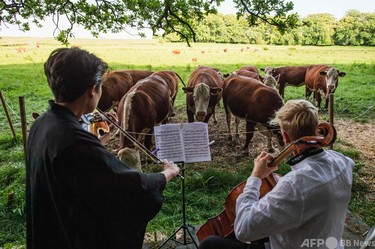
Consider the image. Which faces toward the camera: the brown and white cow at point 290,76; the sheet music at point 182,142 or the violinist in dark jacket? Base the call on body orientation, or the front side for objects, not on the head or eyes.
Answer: the sheet music

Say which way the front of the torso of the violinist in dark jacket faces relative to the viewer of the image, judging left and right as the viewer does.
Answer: facing away from the viewer and to the right of the viewer

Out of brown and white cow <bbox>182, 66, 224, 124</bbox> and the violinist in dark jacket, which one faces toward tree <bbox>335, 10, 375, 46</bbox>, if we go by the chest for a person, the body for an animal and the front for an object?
the violinist in dark jacket

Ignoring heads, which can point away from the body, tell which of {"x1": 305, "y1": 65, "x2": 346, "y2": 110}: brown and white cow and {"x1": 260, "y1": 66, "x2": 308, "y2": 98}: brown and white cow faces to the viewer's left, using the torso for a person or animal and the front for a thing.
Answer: {"x1": 260, "y1": 66, "x2": 308, "y2": 98}: brown and white cow

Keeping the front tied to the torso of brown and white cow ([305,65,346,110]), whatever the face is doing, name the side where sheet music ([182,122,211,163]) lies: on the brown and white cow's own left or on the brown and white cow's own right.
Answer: on the brown and white cow's own right

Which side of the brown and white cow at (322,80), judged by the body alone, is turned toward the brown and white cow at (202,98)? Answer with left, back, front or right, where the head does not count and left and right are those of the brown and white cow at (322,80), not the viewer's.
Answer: right

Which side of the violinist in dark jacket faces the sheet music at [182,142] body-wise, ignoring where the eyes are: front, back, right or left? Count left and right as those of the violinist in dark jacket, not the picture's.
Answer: front

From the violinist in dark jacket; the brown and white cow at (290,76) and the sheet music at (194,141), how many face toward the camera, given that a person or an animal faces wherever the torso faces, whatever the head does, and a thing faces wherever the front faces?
1

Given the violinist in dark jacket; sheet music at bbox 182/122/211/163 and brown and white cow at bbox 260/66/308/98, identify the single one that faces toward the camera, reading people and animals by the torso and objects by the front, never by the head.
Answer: the sheet music

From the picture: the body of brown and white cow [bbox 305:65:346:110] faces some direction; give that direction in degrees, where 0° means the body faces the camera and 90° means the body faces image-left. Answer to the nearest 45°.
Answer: approximately 315°

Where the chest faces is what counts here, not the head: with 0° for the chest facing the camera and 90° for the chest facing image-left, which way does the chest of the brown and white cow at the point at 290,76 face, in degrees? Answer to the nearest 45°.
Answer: approximately 90°
